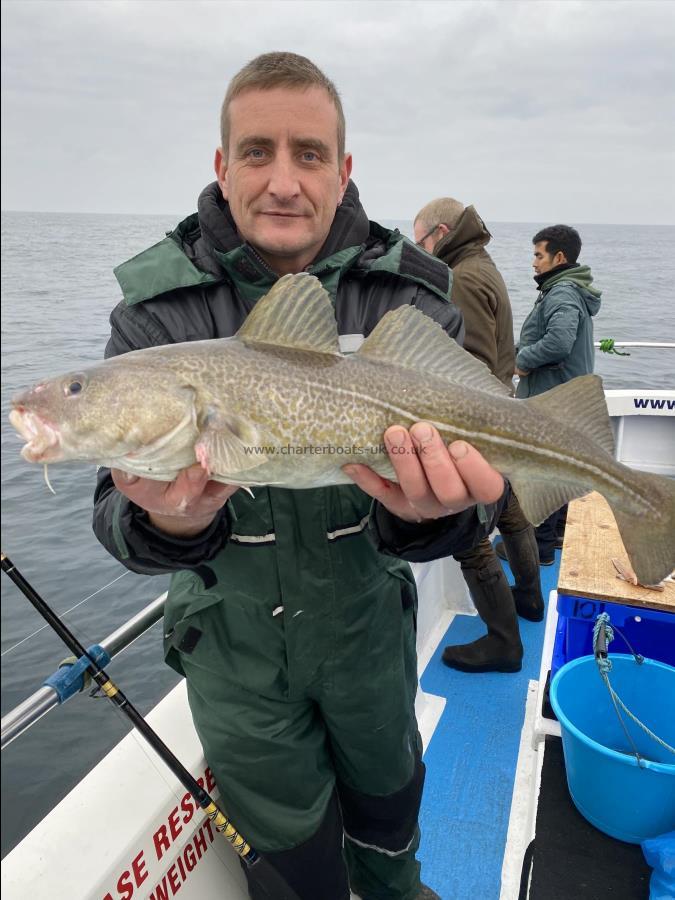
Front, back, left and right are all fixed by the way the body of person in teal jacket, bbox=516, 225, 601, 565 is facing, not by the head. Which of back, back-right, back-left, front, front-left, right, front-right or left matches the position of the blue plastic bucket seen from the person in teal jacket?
left

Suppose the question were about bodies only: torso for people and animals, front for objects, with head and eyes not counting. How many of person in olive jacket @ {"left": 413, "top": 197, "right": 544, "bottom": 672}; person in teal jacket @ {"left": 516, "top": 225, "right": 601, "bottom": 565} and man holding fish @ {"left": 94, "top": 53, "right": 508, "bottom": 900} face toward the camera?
1

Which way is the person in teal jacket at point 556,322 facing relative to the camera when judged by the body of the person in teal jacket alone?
to the viewer's left
